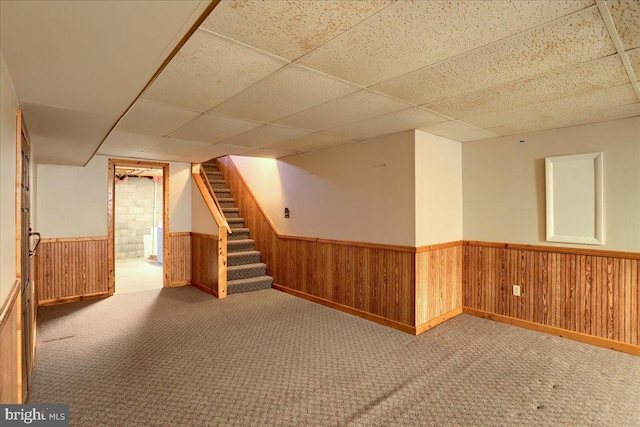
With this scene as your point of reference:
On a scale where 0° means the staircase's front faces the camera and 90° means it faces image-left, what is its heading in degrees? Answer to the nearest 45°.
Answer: approximately 0°

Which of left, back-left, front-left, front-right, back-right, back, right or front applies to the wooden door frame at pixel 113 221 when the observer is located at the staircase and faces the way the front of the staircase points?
right
